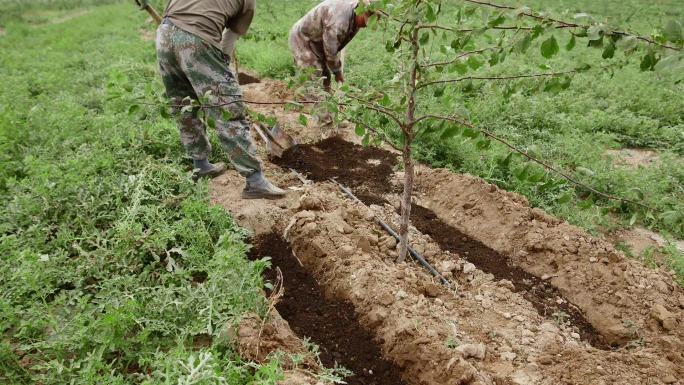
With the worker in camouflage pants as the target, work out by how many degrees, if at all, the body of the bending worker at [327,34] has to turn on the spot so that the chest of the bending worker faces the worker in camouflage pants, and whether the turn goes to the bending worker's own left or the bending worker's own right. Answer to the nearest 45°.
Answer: approximately 135° to the bending worker's own right

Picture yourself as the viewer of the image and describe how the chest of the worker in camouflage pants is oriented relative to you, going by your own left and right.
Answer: facing away from the viewer and to the right of the viewer

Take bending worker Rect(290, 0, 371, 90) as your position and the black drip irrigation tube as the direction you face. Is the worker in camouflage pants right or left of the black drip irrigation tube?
right

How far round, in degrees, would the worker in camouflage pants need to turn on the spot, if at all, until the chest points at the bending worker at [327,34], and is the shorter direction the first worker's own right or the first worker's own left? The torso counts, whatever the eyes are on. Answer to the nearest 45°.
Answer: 0° — they already face them

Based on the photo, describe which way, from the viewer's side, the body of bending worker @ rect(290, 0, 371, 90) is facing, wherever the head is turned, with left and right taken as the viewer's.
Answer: facing to the right of the viewer

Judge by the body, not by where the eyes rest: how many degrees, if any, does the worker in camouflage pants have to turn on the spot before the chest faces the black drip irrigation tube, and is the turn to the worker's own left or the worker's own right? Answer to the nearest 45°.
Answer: approximately 90° to the worker's own right

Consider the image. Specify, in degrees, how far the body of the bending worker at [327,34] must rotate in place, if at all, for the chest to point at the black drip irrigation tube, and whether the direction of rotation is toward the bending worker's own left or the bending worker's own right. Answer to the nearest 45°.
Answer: approximately 90° to the bending worker's own right

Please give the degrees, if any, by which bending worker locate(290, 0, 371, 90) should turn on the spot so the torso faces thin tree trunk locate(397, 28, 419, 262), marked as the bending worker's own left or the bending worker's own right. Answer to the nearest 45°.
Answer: approximately 90° to the bending worker's own right

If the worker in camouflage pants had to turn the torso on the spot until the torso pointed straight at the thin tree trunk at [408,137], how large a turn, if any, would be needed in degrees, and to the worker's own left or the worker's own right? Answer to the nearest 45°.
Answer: approximately 90° to the worker's own right

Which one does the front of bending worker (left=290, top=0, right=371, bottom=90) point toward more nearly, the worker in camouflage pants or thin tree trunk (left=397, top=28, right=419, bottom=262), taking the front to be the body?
the thin tree trunk
